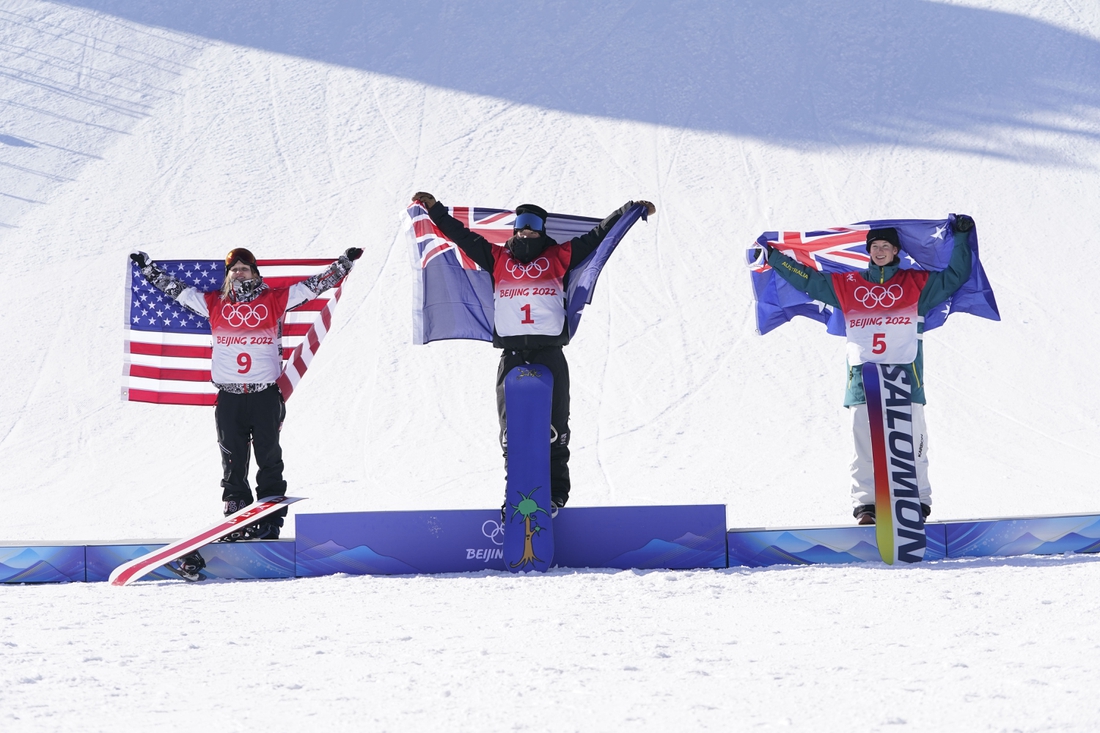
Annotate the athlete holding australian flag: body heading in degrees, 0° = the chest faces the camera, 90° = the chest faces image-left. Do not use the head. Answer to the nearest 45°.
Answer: approximately 0°

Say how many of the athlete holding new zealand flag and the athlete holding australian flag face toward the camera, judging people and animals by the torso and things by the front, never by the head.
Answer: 2

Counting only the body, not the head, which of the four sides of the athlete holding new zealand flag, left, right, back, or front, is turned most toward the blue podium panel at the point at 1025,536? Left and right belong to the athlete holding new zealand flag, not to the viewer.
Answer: left

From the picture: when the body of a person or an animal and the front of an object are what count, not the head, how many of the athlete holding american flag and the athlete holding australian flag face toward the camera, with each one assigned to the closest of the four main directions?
2

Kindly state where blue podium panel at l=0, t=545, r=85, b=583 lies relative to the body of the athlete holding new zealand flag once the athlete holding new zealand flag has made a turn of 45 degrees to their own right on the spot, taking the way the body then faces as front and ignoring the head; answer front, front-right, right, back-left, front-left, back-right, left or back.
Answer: front-right

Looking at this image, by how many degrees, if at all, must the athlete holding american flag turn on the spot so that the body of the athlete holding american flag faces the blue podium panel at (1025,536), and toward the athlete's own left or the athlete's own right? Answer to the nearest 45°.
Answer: approximately 45° to the athlete's own left

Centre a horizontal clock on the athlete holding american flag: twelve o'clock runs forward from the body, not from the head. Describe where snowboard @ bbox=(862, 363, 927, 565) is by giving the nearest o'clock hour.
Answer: The snowboard is roughly at 10 o'clock from the athlete holding american flag.

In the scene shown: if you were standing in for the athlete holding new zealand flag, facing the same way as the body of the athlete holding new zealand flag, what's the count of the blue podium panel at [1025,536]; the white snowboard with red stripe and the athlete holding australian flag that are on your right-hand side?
1
